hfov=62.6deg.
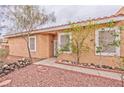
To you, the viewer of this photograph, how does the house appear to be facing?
facing the viewer and to the left of the viewer
